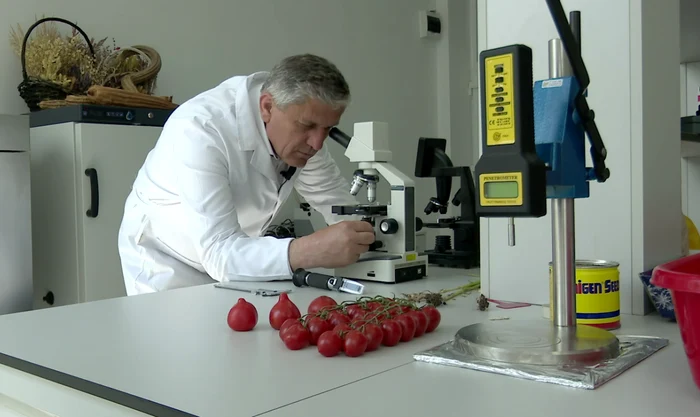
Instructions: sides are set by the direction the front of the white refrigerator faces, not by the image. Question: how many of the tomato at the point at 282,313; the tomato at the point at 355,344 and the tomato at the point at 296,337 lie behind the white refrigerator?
0

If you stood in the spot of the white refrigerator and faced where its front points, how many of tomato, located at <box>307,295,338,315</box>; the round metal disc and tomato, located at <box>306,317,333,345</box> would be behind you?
0

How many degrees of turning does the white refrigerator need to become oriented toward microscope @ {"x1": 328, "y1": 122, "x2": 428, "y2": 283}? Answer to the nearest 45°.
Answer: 0° — it already faces it

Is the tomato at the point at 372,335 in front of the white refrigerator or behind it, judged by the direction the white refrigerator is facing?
in front

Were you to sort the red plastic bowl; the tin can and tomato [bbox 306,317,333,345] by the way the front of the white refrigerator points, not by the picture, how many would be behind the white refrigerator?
0

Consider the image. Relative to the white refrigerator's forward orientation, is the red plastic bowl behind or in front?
in front
